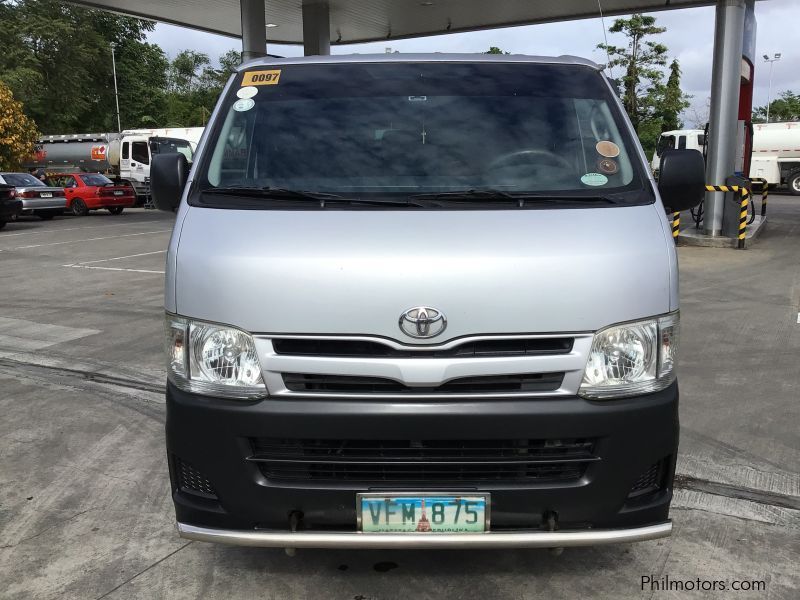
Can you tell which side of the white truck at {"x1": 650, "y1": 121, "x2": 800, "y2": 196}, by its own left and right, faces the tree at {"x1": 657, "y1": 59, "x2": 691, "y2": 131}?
right

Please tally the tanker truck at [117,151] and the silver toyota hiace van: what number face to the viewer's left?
0

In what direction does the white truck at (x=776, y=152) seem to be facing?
to the viewer's left

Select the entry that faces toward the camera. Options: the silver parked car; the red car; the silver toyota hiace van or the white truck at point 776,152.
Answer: the silver toyota hiace van

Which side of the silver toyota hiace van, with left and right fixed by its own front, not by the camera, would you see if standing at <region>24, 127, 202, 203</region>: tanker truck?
back

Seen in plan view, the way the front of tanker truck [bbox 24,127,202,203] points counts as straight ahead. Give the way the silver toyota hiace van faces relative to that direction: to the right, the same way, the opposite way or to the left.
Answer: to the right

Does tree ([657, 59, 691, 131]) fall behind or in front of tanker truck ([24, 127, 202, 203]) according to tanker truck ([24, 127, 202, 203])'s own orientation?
in front

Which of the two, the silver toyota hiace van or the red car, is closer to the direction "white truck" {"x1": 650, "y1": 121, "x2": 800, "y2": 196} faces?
the red car

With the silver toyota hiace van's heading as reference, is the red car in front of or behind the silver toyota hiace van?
behind

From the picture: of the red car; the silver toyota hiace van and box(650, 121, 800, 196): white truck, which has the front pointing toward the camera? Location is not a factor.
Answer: the silver toyota hiace van

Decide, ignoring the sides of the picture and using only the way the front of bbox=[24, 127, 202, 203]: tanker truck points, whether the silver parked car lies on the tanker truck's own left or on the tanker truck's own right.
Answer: on the tanker truck's own right

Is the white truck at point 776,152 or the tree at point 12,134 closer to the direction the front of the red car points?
the tree
